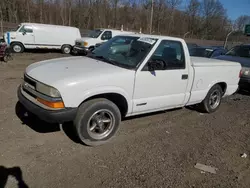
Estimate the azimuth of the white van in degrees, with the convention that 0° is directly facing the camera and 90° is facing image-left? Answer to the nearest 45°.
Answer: approximately 90°

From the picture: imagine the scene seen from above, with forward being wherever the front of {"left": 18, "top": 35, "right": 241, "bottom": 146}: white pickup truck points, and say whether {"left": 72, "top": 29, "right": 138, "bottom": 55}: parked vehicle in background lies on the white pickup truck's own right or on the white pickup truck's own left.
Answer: on the white pickup truck's own right

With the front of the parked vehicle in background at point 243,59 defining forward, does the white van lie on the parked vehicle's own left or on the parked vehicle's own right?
on the parked vehicle's own right

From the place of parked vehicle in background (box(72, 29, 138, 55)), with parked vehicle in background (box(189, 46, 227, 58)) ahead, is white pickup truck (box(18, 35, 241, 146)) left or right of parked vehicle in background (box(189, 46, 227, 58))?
right

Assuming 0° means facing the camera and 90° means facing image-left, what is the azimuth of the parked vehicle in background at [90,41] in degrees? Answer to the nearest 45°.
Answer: approximately 45°

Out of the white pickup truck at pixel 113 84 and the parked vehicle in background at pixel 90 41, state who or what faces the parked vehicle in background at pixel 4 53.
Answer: the parked vehicle in background at pixel 90 41
